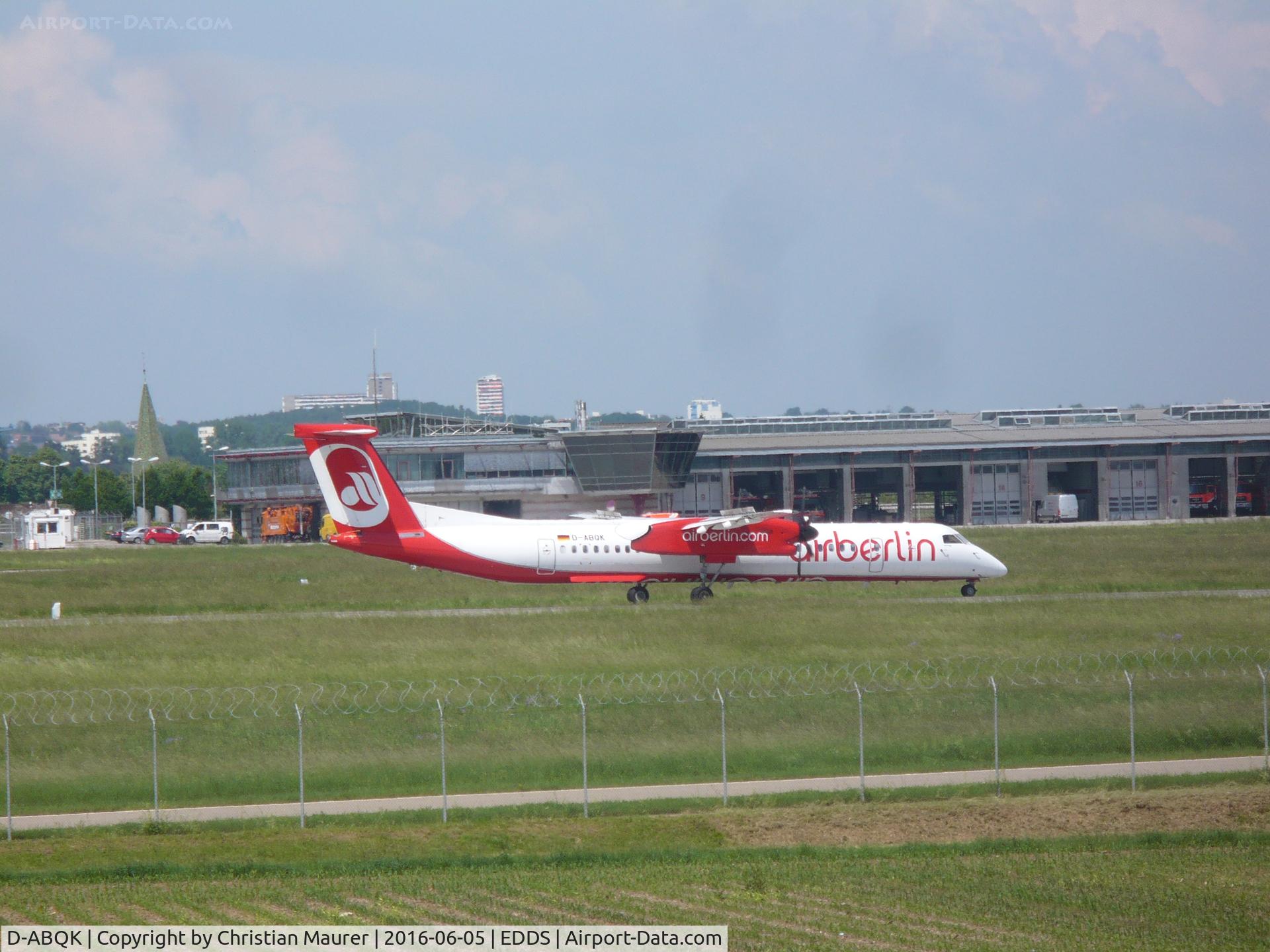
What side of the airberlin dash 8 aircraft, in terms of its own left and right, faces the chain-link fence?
right

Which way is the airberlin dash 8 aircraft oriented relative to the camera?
to the viewer's right
